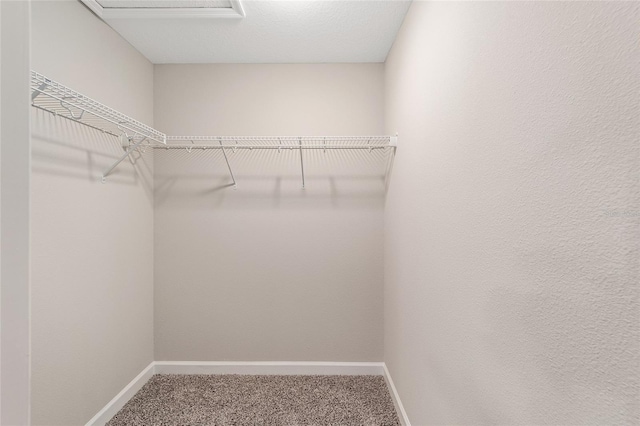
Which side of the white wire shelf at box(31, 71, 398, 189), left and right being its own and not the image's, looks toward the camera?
front
